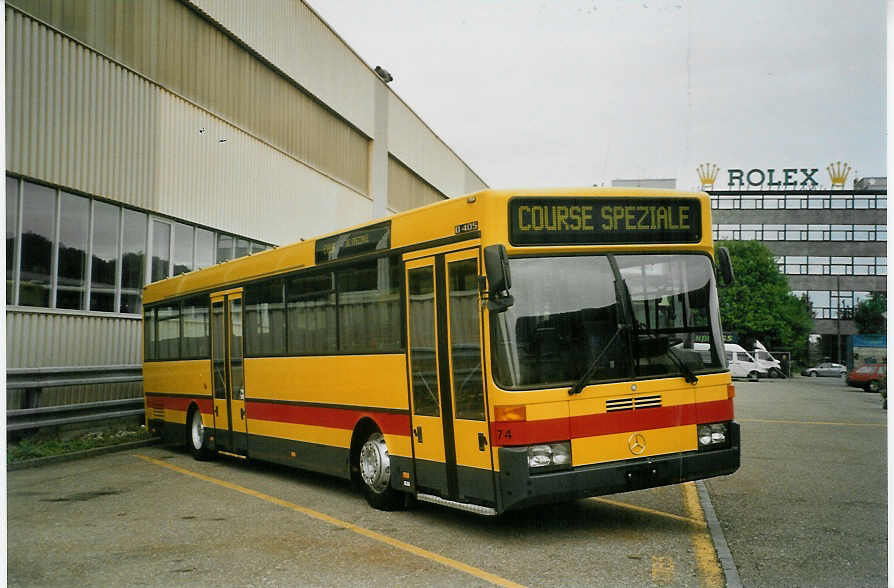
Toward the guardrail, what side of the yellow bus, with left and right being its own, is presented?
back

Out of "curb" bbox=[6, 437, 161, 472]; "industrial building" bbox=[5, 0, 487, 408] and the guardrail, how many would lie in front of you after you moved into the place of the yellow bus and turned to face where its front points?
0

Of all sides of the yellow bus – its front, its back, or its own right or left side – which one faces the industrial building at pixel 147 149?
back

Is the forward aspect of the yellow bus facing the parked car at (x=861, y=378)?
no

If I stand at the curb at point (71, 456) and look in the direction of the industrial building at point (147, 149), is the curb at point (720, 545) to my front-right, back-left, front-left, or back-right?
back-right

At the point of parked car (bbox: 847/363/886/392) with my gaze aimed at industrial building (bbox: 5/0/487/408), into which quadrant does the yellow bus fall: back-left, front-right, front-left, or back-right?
front-left

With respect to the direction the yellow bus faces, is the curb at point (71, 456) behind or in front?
behind

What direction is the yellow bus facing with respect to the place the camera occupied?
facing the viewer and to the right of the viewer
